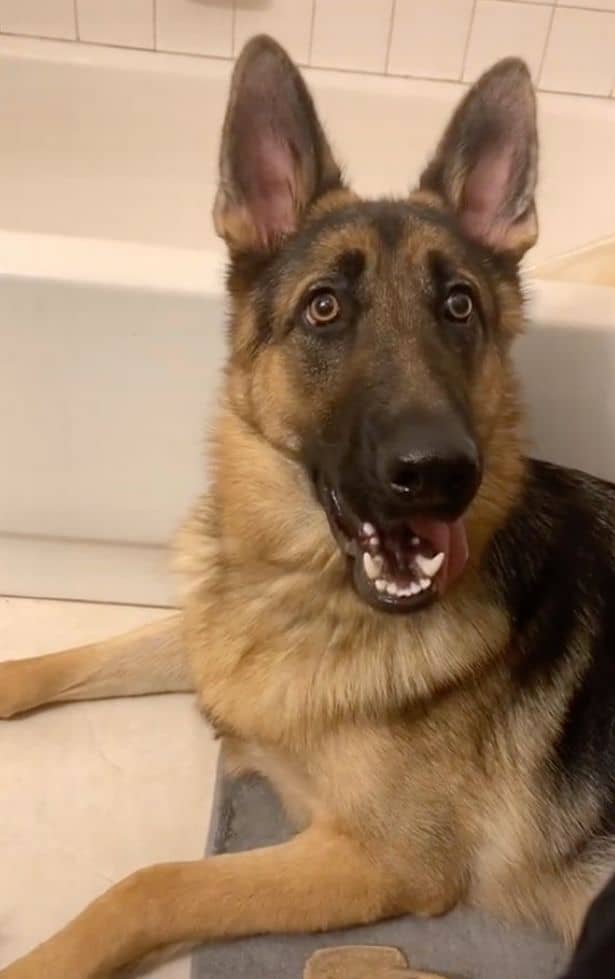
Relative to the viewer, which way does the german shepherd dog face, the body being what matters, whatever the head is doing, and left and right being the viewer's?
facing the viewer and to the left of the viewer

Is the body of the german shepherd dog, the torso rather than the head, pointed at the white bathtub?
no
